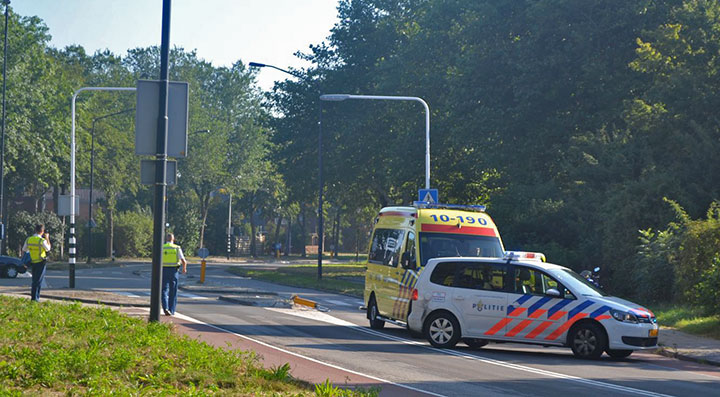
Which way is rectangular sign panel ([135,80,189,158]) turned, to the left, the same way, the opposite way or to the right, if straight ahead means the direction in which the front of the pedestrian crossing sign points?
the opposite way

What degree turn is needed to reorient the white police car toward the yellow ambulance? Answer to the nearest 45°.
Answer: approximately 180°

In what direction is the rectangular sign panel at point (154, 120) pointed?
away from the camera

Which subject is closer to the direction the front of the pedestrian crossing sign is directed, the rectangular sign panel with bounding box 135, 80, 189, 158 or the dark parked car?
the rectangular sign panel

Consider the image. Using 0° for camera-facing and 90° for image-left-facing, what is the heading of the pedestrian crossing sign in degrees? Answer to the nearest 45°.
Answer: approximately 0°

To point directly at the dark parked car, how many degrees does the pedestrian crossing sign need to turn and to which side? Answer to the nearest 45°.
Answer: approximately 135° to its right

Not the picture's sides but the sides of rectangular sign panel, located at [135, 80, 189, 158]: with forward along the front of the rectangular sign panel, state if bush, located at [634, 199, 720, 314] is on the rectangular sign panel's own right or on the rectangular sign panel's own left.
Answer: on the rectangular sign panel's own right

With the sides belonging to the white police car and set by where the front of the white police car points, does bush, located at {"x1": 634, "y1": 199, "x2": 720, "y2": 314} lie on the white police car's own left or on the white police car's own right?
on the white police car's own left
